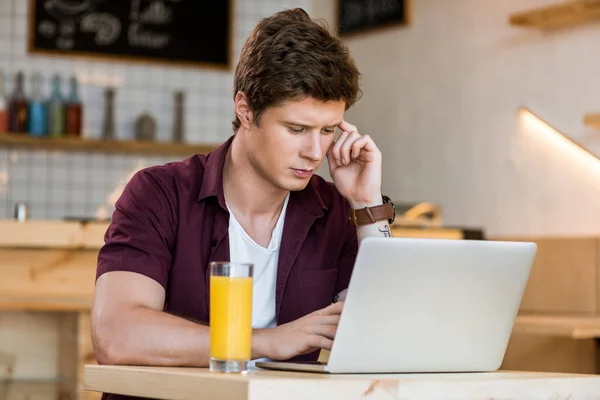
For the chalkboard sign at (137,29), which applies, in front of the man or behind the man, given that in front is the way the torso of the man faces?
behind

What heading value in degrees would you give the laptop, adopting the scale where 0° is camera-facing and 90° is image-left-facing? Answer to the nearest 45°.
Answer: approximately 135°

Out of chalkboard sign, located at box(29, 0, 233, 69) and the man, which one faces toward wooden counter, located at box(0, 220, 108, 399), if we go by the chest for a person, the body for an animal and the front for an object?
the chalkboard sign

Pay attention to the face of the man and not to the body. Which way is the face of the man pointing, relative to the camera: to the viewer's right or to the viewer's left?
to the viewer's right

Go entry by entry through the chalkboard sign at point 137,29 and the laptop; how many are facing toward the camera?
1

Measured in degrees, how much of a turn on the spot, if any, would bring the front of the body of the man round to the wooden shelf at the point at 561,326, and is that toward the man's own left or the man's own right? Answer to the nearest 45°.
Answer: approximately 90° to the man's own left

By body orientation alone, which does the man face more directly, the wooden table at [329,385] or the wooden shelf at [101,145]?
the wooden table

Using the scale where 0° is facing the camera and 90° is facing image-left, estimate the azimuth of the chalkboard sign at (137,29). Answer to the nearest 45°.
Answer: approximately 0°

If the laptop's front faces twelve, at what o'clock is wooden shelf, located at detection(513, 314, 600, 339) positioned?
The wooden shelf is roughly at 2 o'clock from the laptop.

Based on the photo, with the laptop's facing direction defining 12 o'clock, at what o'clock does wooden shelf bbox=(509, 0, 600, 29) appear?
The wooden shelf is roughly at 2 o'clock from the laptop.

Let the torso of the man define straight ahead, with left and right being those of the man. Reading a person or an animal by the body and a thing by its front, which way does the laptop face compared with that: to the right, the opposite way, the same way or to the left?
the opposite way
